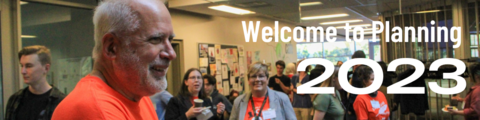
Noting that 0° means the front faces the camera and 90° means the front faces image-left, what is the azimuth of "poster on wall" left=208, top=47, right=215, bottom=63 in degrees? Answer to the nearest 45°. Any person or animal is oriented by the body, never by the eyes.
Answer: approximately 0°

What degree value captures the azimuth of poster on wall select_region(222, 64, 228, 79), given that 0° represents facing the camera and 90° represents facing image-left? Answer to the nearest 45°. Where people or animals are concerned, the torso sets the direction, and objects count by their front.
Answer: approximately 0°

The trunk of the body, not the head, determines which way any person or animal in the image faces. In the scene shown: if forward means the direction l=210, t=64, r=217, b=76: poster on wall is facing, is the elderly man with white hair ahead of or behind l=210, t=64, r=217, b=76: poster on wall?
ahead

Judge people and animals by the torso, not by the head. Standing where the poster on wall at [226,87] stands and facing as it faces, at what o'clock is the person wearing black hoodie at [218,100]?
The person wearing black hoodie is roughly at 12 o'clock from the poster on wall.

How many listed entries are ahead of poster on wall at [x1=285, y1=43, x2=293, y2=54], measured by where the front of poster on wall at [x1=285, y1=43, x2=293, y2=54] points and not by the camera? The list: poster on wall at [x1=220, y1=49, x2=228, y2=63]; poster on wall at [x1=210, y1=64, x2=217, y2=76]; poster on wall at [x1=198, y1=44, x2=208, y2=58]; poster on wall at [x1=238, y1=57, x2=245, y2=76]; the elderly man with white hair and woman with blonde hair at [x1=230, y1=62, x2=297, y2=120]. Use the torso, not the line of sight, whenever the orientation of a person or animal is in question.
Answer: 2

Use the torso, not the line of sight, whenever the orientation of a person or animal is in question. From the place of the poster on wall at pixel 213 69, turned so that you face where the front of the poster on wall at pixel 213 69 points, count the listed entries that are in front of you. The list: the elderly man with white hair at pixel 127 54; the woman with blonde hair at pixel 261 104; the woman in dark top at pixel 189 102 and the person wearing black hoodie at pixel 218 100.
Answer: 4

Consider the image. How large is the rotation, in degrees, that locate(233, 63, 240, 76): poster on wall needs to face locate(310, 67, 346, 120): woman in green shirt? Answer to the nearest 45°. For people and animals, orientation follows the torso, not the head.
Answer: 0° — it already faces them

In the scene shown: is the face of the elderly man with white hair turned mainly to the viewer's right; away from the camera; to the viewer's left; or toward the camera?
to the viewer's right

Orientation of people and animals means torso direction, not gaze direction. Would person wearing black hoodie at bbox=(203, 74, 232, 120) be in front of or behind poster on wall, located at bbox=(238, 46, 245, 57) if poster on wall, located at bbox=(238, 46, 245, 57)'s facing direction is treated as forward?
in front
